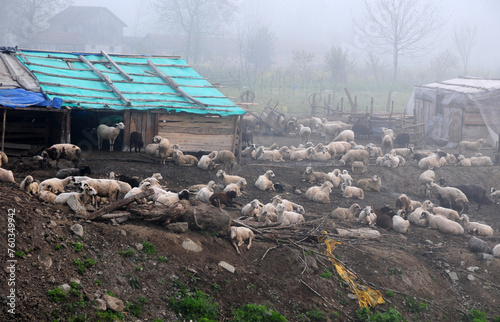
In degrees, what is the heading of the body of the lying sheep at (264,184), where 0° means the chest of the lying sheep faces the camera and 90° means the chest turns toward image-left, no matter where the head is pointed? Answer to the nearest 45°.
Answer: approximately 225°

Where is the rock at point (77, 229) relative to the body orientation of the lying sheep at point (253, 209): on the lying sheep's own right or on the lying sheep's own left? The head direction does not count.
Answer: on the lying sheep's own right

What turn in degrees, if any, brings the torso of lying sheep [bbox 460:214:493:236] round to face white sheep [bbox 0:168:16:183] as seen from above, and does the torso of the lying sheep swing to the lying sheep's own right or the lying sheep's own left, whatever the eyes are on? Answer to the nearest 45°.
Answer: approximately 45° to the lying sheep's own left

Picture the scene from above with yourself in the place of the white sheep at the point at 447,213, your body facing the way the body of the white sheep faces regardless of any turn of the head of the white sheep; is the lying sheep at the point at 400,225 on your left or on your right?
on your left

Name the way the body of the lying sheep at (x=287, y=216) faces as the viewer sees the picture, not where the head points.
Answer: to the viewer's left

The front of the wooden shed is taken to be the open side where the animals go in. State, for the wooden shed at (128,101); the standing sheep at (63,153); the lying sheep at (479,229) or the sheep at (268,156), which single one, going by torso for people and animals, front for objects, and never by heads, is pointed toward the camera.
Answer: the wooden shed
